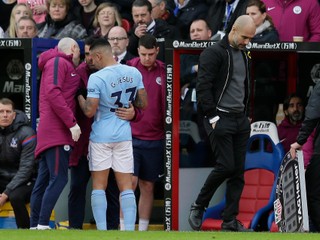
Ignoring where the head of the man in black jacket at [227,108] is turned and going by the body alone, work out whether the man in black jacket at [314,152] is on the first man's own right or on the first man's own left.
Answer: on the first man's own left

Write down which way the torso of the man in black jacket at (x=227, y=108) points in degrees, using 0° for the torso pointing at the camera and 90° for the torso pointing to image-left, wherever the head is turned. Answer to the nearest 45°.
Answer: approximately 315°

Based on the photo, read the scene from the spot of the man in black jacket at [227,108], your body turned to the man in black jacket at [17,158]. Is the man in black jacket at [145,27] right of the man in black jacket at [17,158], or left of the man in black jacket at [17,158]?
right
